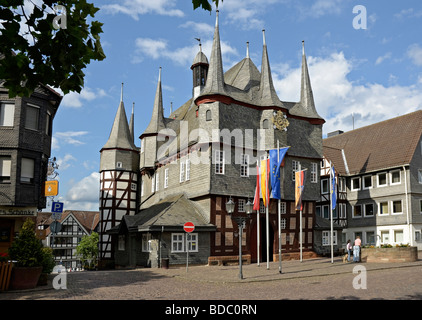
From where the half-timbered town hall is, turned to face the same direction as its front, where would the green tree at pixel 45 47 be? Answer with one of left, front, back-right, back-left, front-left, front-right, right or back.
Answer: front-right

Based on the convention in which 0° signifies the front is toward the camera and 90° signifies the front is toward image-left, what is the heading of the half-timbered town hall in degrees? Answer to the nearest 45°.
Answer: approximately 315°

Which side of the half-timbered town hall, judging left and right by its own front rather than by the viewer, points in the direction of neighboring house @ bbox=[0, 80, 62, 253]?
right

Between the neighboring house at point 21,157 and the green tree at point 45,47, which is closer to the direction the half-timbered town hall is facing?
the green tree

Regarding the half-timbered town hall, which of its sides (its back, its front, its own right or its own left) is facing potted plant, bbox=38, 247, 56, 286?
right

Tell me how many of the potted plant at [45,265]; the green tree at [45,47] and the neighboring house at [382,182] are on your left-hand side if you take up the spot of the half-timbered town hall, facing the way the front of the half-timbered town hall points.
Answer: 1

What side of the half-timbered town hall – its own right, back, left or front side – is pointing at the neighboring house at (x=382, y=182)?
left
